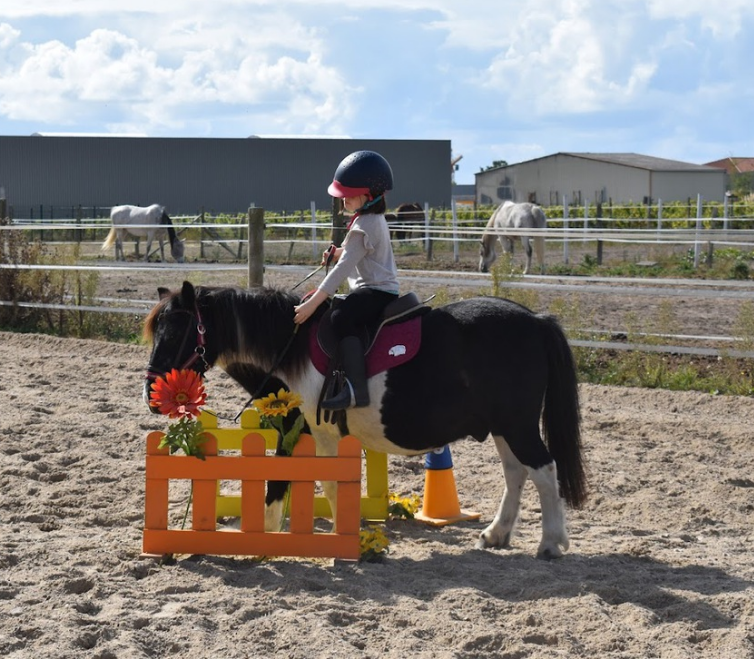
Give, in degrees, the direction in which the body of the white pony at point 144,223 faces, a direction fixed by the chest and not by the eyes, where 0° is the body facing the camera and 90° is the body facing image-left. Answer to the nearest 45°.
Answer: approximately 270°

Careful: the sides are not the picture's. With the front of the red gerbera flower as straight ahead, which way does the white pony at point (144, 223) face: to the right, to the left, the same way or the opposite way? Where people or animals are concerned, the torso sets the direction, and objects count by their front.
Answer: to the left

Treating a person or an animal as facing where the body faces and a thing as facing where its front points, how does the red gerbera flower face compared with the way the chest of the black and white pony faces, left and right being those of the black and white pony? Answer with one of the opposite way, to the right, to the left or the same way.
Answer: to the left

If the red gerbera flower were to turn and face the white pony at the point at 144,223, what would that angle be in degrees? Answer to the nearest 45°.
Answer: approximately 180°

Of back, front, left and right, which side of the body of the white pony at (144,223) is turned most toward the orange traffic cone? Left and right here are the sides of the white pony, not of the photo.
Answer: right

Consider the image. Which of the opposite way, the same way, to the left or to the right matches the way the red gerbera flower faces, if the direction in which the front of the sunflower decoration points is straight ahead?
the same way

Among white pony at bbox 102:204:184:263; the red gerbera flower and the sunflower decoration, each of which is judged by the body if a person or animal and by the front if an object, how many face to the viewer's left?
0

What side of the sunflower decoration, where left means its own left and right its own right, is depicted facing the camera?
front

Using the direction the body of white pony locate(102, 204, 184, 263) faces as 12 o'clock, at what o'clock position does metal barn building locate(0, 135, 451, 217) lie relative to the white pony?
The metal barn building is roughly at 9 o'clock from the white pony.

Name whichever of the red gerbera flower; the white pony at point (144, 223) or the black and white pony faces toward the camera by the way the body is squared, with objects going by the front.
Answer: the red gerbera flower

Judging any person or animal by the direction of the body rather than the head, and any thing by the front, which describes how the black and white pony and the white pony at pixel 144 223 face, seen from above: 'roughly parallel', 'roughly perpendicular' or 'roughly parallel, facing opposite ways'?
roughly parallel, facing opposite ways

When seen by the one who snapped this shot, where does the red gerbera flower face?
facing the viewer

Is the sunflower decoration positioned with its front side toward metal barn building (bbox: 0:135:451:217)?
no

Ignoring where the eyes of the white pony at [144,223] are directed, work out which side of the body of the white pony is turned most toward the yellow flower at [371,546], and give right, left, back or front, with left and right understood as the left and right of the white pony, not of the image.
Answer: right

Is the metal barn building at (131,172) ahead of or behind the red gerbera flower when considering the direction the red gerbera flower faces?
behind

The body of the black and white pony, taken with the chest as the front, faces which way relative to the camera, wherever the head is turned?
to the viewer's left

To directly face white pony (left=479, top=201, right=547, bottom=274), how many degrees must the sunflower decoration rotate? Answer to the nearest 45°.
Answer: approximately 180°
